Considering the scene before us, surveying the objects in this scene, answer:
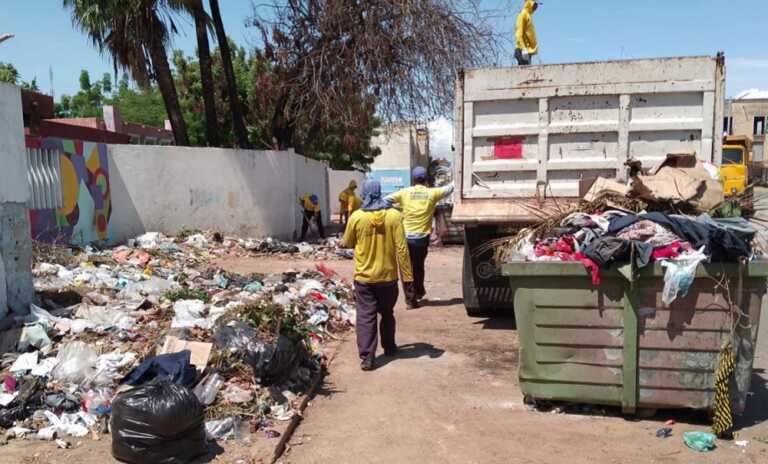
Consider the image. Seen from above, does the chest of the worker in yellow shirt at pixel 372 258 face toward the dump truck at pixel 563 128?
no

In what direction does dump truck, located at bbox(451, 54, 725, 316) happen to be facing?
away from the camera

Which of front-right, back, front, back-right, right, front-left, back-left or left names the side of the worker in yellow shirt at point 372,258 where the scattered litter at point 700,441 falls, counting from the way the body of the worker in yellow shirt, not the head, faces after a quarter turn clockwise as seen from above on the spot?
front-right

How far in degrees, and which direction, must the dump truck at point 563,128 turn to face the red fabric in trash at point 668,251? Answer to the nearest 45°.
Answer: approximately 180°

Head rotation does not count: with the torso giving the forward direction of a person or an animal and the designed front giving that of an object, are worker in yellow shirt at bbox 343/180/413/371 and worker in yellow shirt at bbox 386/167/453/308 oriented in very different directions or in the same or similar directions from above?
same or similar directions

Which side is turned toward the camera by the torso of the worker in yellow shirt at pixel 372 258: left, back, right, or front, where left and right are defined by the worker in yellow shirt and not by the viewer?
back

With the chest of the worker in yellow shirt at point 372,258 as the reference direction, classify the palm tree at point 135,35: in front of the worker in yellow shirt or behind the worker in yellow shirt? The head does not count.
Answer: in front

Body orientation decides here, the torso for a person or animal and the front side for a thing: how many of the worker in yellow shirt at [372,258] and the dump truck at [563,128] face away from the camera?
2

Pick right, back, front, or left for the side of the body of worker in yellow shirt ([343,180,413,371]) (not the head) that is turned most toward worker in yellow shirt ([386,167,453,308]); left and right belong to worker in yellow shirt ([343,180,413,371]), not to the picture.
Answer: front

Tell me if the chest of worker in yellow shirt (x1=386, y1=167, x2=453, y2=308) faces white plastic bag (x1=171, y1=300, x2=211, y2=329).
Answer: no

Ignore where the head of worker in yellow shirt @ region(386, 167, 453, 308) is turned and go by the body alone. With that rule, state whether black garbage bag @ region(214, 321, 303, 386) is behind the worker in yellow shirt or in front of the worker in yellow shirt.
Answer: behind

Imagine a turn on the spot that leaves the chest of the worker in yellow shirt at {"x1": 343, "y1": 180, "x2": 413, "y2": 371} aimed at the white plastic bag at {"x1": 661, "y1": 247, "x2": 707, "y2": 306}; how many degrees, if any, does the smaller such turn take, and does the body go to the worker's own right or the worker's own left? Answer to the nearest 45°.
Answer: approximately 135° to the worker's own right

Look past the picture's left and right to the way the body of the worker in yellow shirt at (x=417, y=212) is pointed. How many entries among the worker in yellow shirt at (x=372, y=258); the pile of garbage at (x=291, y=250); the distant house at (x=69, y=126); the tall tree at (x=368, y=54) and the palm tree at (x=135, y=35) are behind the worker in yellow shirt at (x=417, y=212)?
1

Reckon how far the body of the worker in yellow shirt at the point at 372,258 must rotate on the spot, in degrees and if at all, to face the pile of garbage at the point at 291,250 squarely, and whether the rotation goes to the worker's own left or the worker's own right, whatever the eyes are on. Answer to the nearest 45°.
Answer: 0° — they already face it

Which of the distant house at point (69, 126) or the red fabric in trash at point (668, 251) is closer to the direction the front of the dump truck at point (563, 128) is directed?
the distant house

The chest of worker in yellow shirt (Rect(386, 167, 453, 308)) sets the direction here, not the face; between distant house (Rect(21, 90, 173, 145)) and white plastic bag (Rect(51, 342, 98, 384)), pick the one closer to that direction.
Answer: the distant house

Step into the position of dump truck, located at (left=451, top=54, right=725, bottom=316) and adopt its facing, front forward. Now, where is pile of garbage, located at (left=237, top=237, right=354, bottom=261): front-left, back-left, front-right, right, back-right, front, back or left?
front-left

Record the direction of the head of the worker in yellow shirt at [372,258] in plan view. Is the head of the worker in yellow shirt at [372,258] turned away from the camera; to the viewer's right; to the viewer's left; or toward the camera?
away from the camera

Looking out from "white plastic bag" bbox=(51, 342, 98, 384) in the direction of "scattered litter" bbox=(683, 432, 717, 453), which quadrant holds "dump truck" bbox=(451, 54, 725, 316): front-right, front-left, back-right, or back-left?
front-left

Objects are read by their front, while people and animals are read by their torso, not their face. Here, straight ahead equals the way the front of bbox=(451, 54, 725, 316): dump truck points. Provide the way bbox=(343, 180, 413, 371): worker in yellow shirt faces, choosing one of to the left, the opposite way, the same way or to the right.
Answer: the same way
